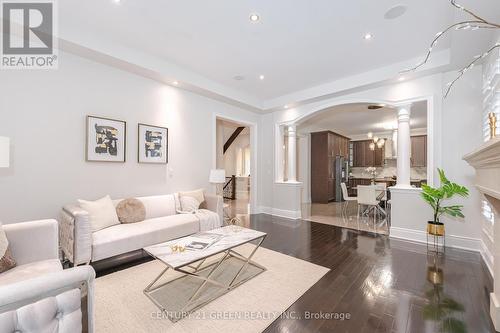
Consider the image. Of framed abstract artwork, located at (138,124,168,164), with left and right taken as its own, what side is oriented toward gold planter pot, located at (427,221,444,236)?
front

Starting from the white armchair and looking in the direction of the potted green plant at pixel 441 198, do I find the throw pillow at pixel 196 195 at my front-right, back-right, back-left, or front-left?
front-left

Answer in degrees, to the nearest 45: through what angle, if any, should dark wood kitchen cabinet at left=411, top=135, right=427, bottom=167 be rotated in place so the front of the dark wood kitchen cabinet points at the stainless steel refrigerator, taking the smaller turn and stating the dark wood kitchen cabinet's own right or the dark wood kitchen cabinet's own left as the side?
approximately 90° to the dark wood kitchen cabinet's own right

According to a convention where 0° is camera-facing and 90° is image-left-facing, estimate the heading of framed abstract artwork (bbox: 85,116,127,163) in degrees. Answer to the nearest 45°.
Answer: approximately 315°

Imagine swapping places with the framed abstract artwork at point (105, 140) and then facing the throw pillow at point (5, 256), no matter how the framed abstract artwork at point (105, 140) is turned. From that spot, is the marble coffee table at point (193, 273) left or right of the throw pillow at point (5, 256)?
left

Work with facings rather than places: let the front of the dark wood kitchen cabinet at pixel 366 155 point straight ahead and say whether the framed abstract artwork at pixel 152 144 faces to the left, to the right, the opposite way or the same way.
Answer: to the left

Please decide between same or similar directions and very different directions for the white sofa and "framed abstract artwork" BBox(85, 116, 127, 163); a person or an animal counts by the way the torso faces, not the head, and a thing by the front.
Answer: same or similar directions

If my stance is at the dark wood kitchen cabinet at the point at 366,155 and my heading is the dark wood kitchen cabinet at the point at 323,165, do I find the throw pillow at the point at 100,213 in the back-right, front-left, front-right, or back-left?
front-left

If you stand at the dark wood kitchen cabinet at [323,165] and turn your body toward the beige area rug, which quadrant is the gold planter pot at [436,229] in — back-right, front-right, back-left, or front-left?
front-left

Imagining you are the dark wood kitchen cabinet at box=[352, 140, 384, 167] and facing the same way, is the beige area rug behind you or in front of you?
in front

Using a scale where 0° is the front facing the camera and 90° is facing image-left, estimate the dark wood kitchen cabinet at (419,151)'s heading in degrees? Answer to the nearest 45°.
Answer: approximately 0°

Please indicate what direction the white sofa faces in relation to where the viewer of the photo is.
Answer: facing the viewer and to the right of the viewer

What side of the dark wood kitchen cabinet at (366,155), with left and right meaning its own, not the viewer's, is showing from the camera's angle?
front

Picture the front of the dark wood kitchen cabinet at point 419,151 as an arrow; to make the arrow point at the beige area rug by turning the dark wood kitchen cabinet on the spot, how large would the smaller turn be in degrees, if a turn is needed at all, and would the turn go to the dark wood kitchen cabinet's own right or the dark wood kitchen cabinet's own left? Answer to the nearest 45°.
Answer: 0° — it already faces it

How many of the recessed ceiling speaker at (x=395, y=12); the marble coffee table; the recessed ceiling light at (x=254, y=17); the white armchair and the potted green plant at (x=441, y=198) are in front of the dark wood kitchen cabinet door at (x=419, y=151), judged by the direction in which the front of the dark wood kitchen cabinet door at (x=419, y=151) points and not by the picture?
5

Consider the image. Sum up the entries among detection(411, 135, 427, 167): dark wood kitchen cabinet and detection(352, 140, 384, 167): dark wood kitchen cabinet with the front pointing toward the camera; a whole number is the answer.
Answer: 2
